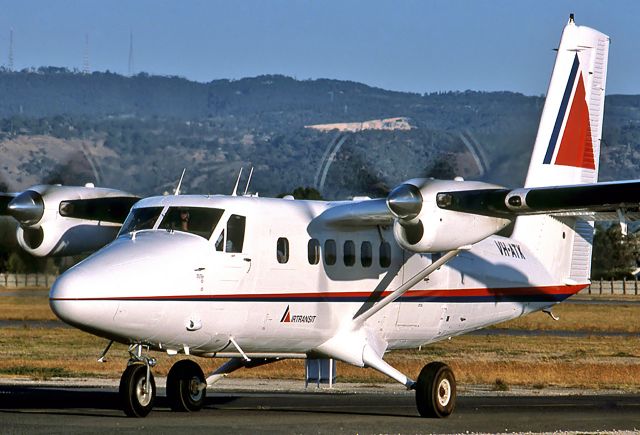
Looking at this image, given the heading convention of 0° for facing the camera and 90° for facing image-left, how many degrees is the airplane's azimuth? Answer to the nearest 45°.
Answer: approximately 45°
